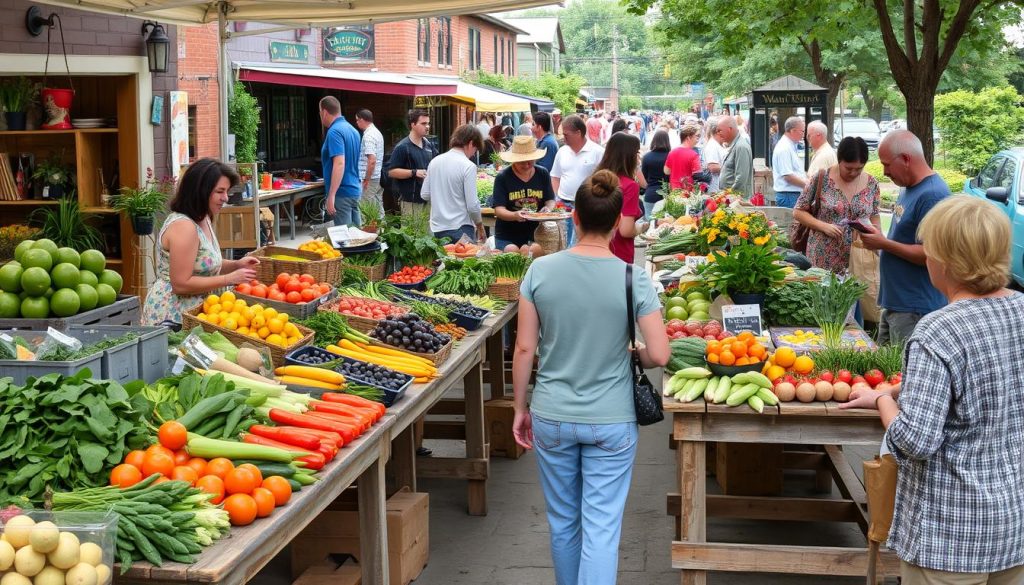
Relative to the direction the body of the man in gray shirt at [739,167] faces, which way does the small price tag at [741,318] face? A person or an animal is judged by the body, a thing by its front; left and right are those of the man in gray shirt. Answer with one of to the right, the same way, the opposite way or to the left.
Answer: to the left

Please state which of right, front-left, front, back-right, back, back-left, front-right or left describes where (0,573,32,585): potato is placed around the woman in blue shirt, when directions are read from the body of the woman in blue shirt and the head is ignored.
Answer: back-left

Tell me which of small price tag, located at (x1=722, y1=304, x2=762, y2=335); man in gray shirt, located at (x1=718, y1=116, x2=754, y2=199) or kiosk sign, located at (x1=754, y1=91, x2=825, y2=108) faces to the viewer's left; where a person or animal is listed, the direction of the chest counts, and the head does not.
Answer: the man in gray shirt

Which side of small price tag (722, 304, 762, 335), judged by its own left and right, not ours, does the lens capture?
front

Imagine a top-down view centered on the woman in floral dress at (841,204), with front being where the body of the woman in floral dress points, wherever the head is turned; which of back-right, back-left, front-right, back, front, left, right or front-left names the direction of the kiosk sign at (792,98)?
back

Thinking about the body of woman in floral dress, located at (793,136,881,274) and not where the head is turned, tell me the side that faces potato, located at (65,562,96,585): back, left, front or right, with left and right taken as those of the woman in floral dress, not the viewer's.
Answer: front

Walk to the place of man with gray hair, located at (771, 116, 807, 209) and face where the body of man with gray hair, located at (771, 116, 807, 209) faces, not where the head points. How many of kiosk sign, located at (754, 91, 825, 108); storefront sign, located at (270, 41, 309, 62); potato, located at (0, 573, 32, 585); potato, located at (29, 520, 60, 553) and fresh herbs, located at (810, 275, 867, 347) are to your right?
3

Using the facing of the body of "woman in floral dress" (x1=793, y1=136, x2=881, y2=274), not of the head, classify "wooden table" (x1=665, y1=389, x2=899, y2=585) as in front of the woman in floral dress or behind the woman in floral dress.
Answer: in front

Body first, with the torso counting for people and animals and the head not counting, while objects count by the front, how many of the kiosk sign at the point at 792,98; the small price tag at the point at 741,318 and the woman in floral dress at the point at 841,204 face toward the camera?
3

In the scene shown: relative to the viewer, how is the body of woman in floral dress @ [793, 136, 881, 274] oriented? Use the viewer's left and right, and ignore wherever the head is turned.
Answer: facing the viewer

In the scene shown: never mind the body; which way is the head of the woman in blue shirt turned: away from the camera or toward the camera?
away from the camera

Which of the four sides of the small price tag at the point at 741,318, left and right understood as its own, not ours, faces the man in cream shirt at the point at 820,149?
back

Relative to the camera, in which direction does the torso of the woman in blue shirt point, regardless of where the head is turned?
away from the camera
